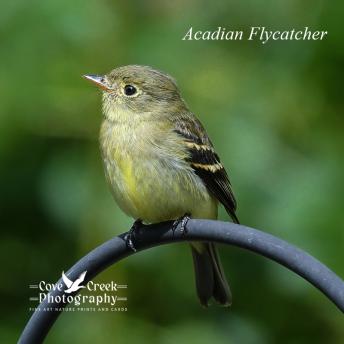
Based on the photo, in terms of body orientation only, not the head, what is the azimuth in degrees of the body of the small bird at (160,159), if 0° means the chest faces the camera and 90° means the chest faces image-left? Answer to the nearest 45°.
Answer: approximately 45°
